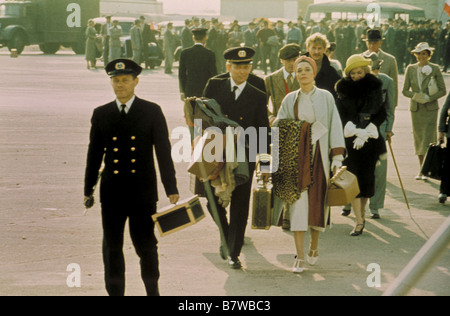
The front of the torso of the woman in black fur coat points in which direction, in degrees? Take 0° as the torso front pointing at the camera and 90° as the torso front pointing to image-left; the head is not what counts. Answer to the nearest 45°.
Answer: approximately 0°

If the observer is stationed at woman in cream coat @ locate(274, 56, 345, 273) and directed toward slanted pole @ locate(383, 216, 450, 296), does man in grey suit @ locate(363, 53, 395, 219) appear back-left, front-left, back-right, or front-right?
back-left

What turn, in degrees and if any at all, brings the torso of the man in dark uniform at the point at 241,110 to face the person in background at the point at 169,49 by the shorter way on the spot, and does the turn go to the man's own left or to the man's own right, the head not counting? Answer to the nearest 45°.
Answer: approximately 180°

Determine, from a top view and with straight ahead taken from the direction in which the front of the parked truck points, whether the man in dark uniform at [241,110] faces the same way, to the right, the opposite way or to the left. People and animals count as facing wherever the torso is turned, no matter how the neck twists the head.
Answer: to the left

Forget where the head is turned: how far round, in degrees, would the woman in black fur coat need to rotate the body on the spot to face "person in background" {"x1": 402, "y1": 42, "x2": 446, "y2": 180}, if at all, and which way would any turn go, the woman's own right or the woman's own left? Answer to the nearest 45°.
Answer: approximately 180°

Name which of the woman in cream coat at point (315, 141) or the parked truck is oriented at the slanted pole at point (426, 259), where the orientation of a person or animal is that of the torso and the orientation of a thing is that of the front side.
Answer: the woman in cream coat

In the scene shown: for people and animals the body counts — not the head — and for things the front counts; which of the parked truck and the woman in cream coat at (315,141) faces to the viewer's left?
the parked truck

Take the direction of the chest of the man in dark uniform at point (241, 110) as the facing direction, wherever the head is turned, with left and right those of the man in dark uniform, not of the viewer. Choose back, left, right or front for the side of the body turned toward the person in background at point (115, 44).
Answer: back
